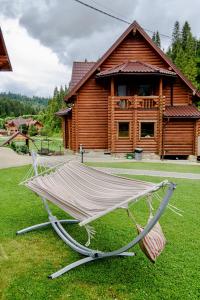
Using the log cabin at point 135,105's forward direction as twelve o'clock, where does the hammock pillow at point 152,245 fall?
The hammock pillow is roughly at 12 o'clock from the log cabin.

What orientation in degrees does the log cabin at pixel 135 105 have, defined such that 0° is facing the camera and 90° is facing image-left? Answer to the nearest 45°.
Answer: approximately 0°

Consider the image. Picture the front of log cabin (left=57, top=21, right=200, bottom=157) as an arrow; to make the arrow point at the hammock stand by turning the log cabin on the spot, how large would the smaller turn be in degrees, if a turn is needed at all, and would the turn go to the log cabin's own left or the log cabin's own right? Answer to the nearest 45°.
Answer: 0° — it already faces it

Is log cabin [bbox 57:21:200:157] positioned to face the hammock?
yes
